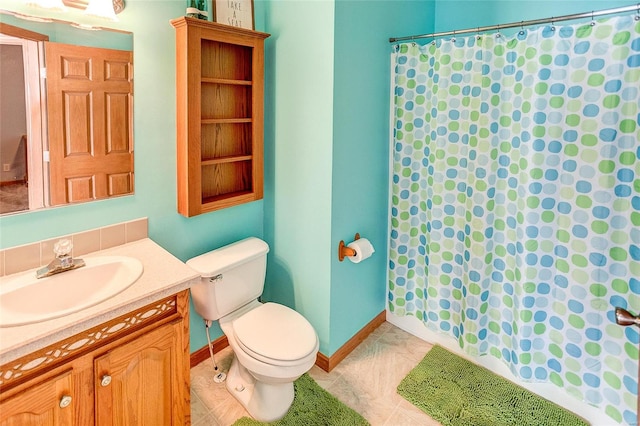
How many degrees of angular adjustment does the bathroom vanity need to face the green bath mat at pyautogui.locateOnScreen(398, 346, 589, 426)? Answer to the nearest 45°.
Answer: approximately 45° to its left

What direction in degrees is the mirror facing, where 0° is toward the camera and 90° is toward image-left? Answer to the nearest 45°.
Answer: approximately 315°

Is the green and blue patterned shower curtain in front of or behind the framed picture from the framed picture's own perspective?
in front

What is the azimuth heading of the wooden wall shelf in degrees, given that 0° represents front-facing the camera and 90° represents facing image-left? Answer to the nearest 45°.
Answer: approximately 315°

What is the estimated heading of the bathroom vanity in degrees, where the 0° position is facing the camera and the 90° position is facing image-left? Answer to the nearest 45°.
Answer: approximately 315°

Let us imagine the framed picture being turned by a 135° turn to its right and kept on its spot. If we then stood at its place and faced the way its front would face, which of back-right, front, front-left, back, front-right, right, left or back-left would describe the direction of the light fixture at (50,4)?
front-left

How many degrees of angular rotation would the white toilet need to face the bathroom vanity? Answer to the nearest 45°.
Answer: approximately 90° to its right

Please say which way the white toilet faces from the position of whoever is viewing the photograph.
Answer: facing the viewer and to the right of the viewer

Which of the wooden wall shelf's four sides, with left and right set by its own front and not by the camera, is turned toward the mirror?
right

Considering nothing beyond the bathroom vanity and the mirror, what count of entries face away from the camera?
0

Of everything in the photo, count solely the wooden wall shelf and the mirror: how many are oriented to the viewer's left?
0
